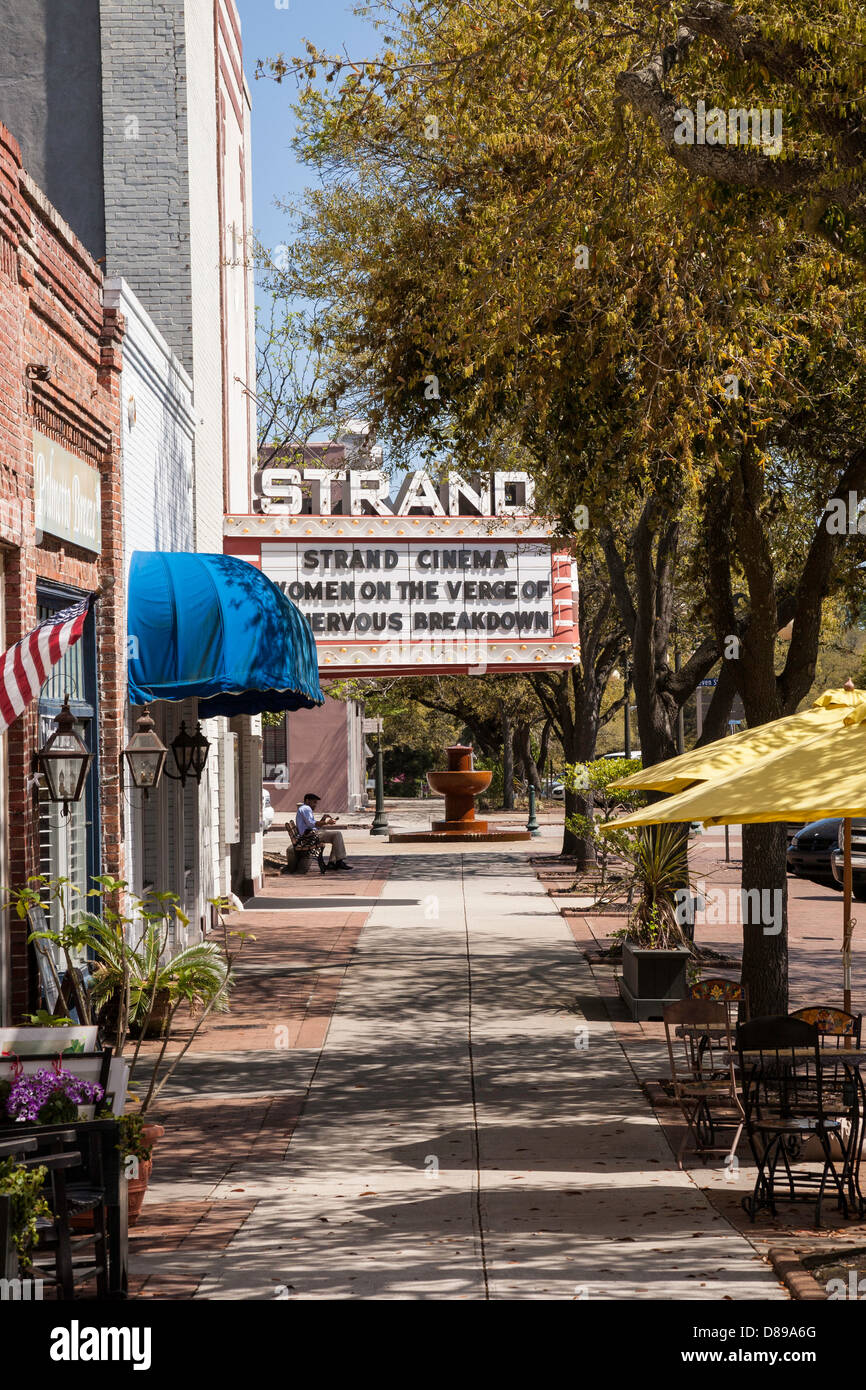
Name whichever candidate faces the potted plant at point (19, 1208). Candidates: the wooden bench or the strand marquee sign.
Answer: the strand marquee sign

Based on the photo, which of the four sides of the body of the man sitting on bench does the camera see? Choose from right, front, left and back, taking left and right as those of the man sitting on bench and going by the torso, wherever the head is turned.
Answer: right

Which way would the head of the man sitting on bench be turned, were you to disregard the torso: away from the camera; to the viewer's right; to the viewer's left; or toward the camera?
to the viewer's right

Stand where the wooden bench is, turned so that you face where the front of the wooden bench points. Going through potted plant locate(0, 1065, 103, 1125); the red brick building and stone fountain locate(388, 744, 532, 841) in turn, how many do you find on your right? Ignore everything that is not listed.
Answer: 2

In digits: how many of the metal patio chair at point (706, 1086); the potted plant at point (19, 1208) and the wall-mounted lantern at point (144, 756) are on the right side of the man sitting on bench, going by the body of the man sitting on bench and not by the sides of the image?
3

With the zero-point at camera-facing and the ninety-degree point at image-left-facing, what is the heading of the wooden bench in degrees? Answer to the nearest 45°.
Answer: approximately 270°

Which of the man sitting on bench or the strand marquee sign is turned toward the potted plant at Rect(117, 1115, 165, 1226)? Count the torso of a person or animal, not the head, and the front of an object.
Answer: the strand marquee sign

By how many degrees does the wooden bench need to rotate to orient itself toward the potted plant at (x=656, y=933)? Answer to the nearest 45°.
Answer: approximately 90° to its right

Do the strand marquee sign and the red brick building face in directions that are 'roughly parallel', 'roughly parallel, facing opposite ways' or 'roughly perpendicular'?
roughly perpendicular

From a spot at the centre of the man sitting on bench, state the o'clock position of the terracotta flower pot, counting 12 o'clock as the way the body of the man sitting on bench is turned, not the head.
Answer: The terracotta flower pot is roughly at 3 o'clock from the man sitting on bench.

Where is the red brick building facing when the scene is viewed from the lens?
facing to the right of the viewer
